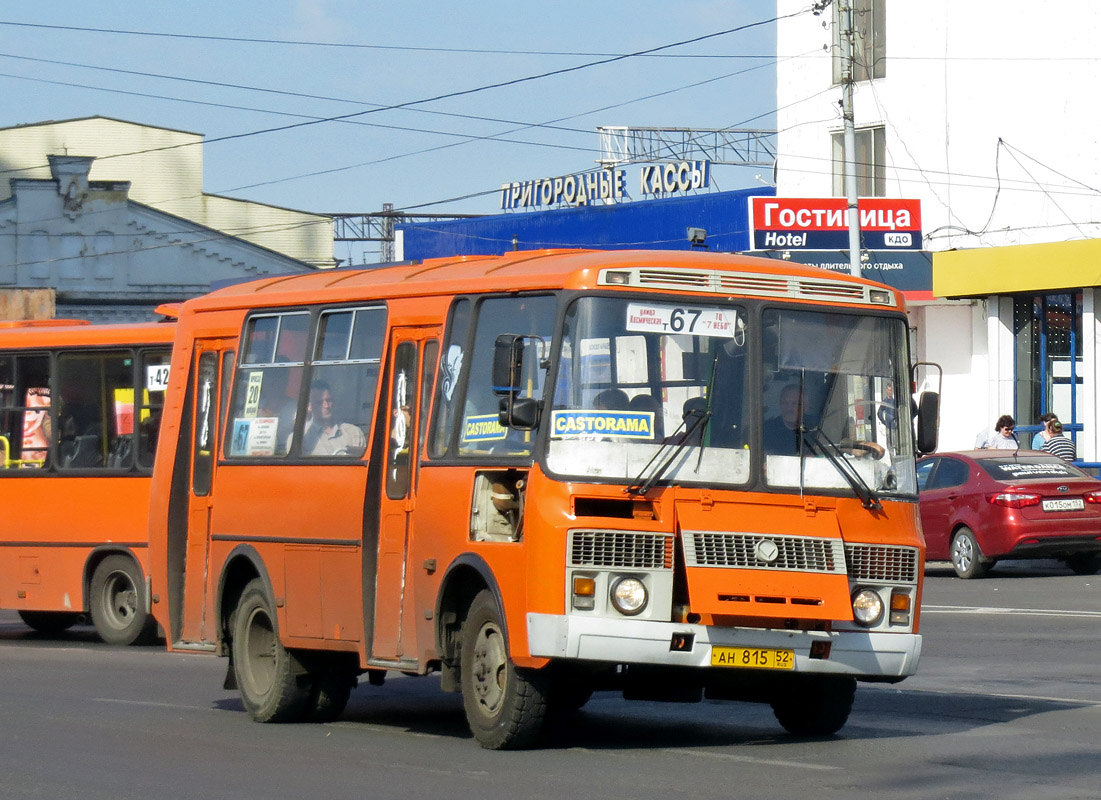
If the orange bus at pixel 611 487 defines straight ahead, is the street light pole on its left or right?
on its left

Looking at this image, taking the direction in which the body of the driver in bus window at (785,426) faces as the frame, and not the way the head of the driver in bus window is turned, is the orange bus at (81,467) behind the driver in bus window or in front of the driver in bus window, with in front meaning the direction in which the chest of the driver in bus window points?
behind

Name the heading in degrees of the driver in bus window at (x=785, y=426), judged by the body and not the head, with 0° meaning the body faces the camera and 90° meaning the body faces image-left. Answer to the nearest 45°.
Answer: approximately 315°

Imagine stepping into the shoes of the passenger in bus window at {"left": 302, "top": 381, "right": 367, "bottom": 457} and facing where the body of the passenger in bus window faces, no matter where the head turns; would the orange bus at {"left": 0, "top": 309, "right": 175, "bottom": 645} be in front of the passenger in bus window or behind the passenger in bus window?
behind

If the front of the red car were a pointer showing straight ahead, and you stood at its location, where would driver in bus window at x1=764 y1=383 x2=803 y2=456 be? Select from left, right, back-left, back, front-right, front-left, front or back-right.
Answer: back-left

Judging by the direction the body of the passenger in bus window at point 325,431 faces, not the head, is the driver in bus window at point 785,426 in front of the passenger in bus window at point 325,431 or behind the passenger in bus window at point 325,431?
in front

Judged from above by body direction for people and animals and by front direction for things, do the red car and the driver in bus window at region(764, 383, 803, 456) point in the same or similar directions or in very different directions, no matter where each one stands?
very different directions

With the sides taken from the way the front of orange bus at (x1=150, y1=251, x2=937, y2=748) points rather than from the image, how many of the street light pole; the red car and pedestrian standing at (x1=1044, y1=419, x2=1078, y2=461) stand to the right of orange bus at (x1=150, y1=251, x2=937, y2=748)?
0

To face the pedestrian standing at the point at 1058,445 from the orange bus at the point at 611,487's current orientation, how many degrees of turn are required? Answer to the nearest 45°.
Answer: approximately 90° to its left

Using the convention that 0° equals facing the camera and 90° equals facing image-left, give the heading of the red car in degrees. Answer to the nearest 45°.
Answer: approximately 135°

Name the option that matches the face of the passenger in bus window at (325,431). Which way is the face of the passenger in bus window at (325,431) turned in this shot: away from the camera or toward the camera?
toward the camera

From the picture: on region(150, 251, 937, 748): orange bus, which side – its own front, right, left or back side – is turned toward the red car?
left

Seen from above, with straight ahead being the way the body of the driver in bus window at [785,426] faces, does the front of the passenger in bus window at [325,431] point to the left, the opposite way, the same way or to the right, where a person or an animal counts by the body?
the same way

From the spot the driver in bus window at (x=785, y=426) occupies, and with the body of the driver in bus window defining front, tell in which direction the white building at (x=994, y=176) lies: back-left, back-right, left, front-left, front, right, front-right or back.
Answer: back-left

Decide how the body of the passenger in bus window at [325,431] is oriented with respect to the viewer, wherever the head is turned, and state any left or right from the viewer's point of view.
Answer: facing the viewer and to the right of the viewer

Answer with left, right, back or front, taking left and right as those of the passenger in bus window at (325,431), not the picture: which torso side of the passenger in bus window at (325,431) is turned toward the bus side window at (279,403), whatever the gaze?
back

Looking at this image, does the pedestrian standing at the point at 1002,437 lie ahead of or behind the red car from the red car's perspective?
ahead
